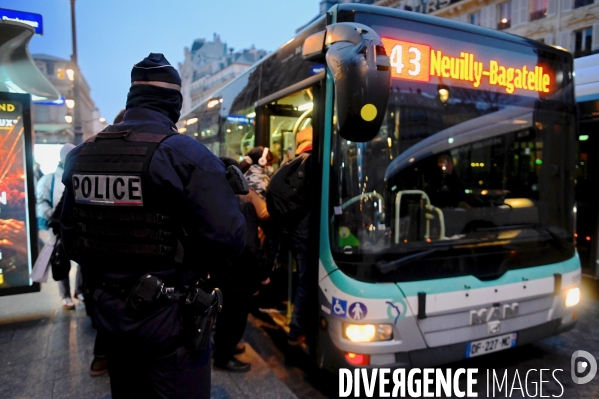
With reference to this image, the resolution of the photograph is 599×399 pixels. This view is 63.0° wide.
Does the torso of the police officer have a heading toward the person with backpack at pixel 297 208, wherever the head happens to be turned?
yes

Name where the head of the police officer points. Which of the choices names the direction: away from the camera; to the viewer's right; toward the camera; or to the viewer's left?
away from the camera

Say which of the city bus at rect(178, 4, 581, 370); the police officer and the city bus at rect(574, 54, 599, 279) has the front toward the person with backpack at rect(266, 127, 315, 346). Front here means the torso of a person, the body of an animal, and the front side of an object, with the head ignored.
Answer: the police officer

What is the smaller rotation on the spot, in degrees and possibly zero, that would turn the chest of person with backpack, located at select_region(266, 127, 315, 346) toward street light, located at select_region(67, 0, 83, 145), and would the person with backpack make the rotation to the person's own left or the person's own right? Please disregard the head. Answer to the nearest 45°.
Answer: approximately 135° to the person's own left
